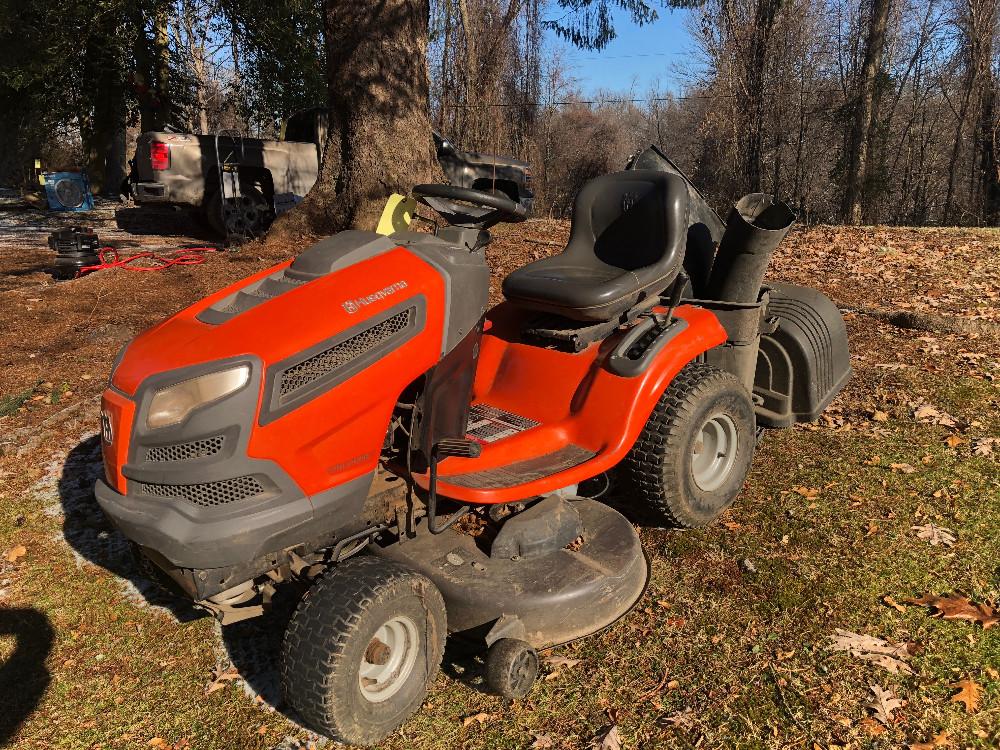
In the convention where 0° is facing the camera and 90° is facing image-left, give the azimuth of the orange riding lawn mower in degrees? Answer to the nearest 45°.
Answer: approximately 45°

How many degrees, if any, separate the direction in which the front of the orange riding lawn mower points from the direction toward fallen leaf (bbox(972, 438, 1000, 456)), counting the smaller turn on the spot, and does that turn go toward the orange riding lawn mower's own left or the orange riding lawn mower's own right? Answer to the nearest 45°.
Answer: approximately 180°

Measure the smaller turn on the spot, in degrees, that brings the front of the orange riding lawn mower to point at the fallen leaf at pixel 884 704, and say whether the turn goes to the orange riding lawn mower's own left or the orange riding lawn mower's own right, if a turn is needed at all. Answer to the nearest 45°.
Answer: approximately 135° to the orange riding lawn mower's own left

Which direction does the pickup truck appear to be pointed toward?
to the viewer's right

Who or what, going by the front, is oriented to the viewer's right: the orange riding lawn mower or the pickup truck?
the pickup truck

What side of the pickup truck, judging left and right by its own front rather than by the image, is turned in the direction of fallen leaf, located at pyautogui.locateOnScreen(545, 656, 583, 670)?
right

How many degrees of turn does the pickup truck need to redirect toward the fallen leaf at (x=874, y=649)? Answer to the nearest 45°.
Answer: approximately 90° to its right

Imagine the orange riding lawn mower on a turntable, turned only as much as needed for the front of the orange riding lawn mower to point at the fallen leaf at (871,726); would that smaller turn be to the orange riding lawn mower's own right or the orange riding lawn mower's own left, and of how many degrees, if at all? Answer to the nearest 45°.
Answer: approximately 135° to the orange riding lawn mower's own left

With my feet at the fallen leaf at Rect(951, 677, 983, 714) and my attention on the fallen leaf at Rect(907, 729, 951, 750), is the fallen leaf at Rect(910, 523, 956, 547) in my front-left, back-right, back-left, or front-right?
back-right

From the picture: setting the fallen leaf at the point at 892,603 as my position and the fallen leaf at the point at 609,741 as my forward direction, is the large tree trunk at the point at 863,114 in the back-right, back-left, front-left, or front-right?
back-right

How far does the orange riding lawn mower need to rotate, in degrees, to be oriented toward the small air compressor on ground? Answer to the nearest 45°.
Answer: approximately 90° to its right

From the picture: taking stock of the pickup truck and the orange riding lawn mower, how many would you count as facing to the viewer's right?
1
